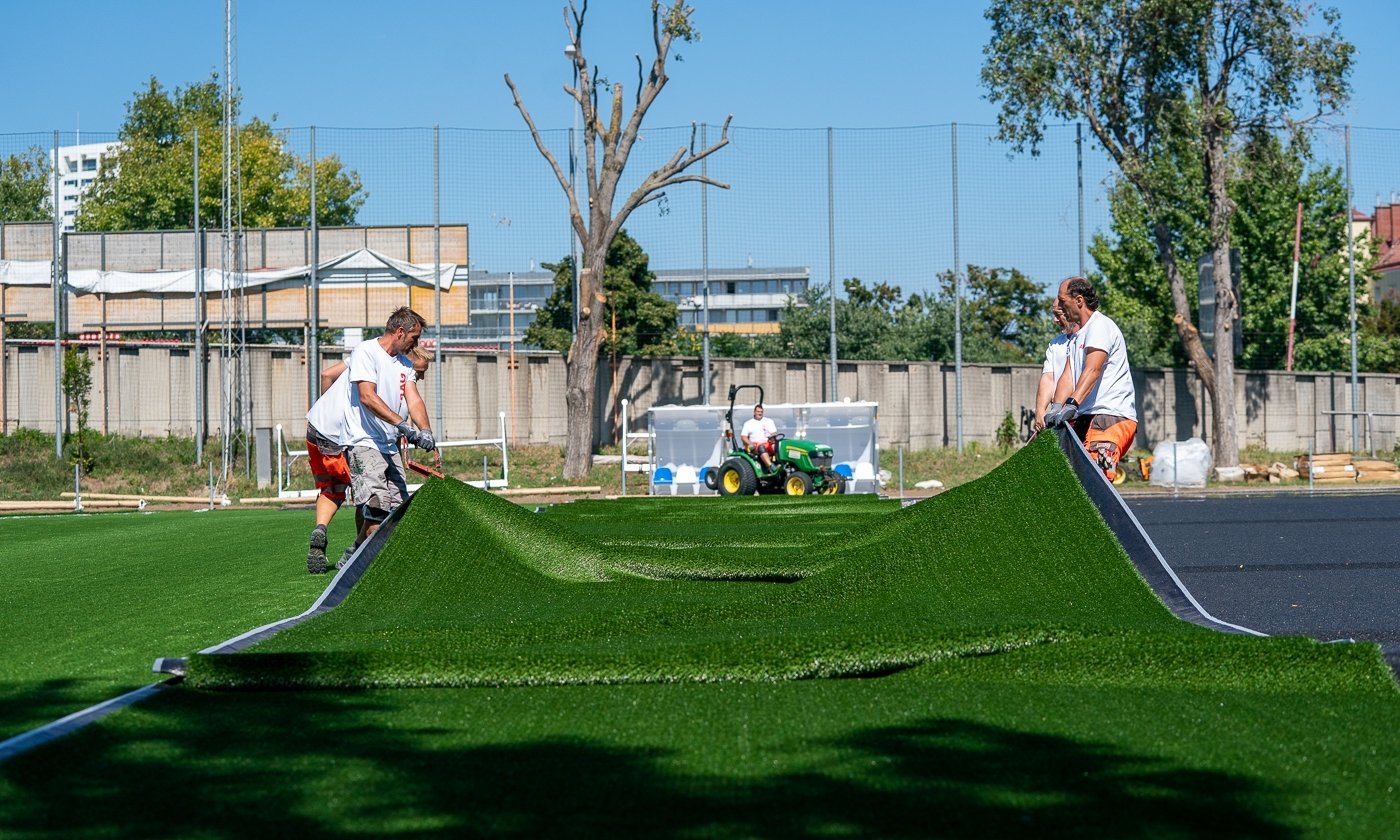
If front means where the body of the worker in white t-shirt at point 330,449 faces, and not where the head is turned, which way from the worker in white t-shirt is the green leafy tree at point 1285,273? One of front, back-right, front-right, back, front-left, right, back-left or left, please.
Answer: front-left

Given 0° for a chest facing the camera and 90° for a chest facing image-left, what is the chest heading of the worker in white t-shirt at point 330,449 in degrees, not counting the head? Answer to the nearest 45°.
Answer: approximately 270°

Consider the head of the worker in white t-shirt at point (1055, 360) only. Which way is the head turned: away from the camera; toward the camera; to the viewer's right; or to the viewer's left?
to the viewer's left

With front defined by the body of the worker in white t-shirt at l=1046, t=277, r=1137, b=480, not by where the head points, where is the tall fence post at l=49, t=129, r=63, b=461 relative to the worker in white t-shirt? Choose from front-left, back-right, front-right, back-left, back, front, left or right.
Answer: front-right

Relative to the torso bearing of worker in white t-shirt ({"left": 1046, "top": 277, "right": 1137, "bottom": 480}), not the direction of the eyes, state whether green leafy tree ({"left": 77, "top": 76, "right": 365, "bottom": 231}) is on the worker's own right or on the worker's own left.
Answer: on the worker's own right

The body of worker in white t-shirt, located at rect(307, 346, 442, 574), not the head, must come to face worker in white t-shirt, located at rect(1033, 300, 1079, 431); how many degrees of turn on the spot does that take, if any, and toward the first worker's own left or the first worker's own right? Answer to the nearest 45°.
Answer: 0° — they already face them

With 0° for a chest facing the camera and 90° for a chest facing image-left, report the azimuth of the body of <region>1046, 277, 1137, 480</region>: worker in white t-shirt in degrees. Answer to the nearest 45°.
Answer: approximately 90°

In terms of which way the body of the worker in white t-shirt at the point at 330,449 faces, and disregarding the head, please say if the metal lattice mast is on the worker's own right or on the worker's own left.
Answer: on the worker's own left

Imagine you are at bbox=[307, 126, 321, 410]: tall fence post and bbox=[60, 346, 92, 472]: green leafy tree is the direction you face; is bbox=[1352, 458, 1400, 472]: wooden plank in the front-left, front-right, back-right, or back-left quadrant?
back-left

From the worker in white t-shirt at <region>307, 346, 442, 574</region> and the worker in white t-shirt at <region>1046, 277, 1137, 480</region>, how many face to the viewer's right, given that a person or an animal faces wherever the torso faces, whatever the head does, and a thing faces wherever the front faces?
1

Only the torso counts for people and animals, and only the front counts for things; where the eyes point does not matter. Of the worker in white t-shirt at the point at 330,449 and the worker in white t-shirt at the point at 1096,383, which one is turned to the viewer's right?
the worker in white t-shirt at the point at 330,449

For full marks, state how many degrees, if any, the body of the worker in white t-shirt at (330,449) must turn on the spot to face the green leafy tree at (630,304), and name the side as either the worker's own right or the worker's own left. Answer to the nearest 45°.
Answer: approximately 90° to the worker's own left

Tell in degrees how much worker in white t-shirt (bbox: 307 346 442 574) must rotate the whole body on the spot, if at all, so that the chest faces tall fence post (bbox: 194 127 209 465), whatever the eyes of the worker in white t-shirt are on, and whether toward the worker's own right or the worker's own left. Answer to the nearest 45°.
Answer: approximately 90° to the worker's own left

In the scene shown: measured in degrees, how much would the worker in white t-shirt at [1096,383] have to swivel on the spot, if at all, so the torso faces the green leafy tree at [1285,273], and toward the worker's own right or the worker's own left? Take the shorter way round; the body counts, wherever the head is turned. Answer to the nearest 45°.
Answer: approximately 90° to the worker's own right

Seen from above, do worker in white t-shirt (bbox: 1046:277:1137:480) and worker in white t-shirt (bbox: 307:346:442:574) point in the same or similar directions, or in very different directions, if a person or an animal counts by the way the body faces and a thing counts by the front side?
very different directions
